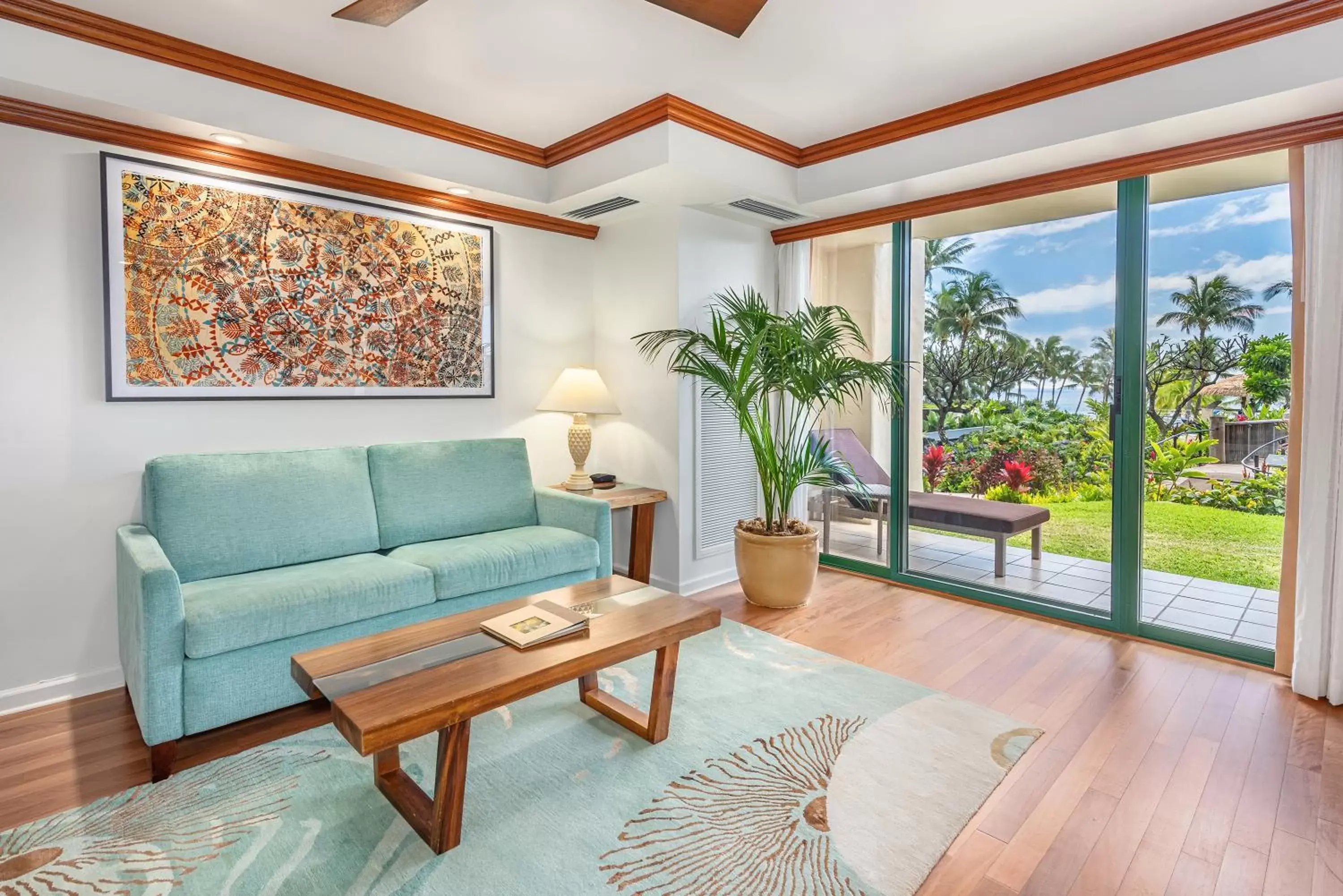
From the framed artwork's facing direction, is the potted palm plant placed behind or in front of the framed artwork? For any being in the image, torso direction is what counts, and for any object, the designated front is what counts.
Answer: in front

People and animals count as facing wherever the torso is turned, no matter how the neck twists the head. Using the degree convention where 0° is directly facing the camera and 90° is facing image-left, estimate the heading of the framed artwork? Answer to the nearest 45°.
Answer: approximately 315°

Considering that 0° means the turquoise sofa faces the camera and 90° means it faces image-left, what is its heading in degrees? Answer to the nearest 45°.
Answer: approximately 315°
